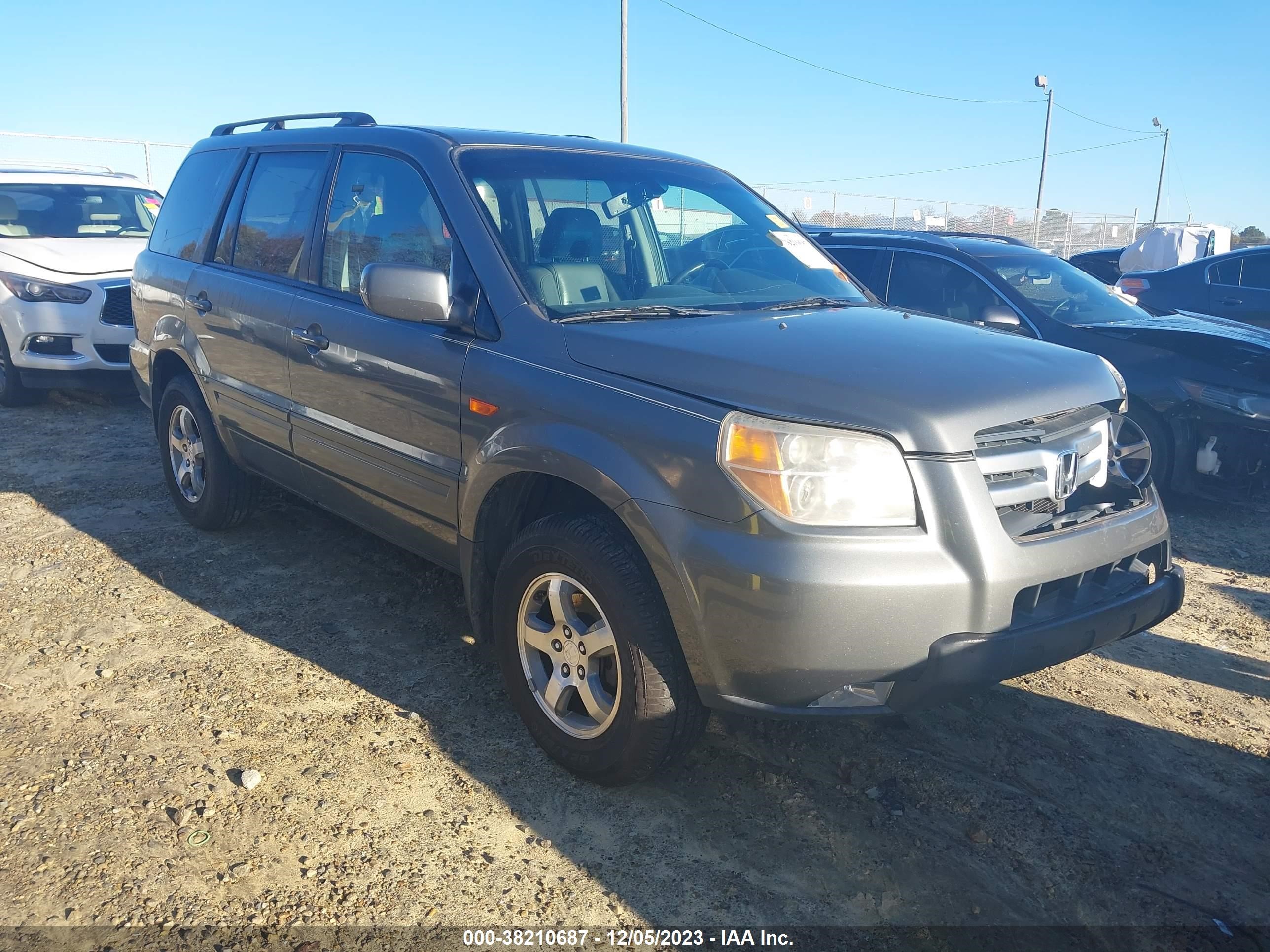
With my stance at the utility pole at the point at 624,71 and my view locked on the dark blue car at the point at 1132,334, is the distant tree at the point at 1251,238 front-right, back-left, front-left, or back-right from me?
back-left

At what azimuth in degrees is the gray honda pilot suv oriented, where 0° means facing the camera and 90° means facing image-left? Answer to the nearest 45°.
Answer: approximately 315°

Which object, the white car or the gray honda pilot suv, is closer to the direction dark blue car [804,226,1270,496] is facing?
the gray honda pilot suv

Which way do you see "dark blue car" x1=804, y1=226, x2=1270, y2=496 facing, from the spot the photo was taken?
facing the viewer and to the right of the viewer

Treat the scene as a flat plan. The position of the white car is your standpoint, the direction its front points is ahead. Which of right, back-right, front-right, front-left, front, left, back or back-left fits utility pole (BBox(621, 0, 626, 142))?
left

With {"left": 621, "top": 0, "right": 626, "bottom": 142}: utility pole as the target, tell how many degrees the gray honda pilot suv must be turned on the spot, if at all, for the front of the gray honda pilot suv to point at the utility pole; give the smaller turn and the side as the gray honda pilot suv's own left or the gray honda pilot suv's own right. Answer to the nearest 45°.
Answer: approximately 135° to the gray honda pilot suv's own left

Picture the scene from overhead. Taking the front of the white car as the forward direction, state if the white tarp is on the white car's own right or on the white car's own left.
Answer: on the white car's own left

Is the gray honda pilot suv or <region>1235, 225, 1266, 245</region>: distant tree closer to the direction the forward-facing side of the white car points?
the gray honda pilot suv

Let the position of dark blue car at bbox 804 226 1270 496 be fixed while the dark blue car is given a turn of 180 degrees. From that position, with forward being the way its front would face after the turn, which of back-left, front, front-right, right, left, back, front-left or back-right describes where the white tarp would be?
front-right

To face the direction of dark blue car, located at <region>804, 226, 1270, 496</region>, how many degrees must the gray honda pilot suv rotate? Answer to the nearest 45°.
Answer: approximately 90° to its left

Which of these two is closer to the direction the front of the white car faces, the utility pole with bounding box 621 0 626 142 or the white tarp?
the white tarp

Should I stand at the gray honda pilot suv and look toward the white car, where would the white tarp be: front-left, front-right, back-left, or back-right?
front-right

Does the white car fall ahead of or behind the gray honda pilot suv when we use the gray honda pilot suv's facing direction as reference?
behind

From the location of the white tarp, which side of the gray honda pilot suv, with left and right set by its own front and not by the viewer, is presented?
left

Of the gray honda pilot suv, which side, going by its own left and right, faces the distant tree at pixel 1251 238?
left
